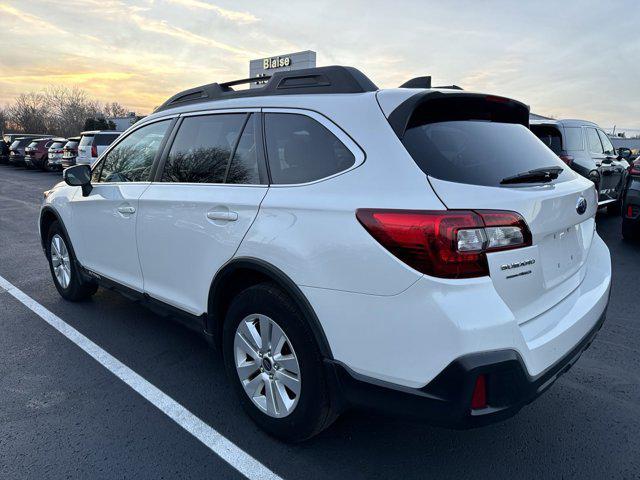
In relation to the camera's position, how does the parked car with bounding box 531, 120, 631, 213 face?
facing away from the viewer and to the right of the viewer

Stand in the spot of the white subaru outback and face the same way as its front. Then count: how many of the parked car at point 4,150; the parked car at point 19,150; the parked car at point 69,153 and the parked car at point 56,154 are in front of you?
4

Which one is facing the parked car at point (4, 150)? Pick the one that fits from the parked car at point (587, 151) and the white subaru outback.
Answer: the white subaru outback

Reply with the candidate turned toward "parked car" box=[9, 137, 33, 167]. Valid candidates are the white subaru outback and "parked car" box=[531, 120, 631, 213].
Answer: the white subaru outback

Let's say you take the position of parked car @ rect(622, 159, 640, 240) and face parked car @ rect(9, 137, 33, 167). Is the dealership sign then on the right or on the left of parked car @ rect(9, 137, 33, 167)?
right

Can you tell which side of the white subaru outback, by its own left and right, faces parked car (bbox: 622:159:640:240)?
right

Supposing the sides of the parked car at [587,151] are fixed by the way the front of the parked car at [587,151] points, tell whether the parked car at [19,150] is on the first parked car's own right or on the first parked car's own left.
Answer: on the first parked car's own left

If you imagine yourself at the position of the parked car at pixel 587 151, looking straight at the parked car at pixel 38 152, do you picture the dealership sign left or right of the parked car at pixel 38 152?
right

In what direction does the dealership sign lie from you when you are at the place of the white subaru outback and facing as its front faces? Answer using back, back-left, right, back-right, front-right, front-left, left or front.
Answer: front-right

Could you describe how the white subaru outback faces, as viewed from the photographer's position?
facing away from the viewer and to the left of the viewer

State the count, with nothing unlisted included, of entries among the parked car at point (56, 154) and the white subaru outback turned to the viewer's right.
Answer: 0

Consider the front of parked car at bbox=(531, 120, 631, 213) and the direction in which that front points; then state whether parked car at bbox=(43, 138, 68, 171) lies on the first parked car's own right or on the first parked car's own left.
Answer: on the first parked car's own left

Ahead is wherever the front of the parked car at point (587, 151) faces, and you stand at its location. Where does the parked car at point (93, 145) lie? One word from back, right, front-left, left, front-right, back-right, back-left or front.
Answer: back-left

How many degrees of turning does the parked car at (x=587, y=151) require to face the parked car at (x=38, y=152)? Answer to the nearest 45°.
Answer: approximately 135° to its left
